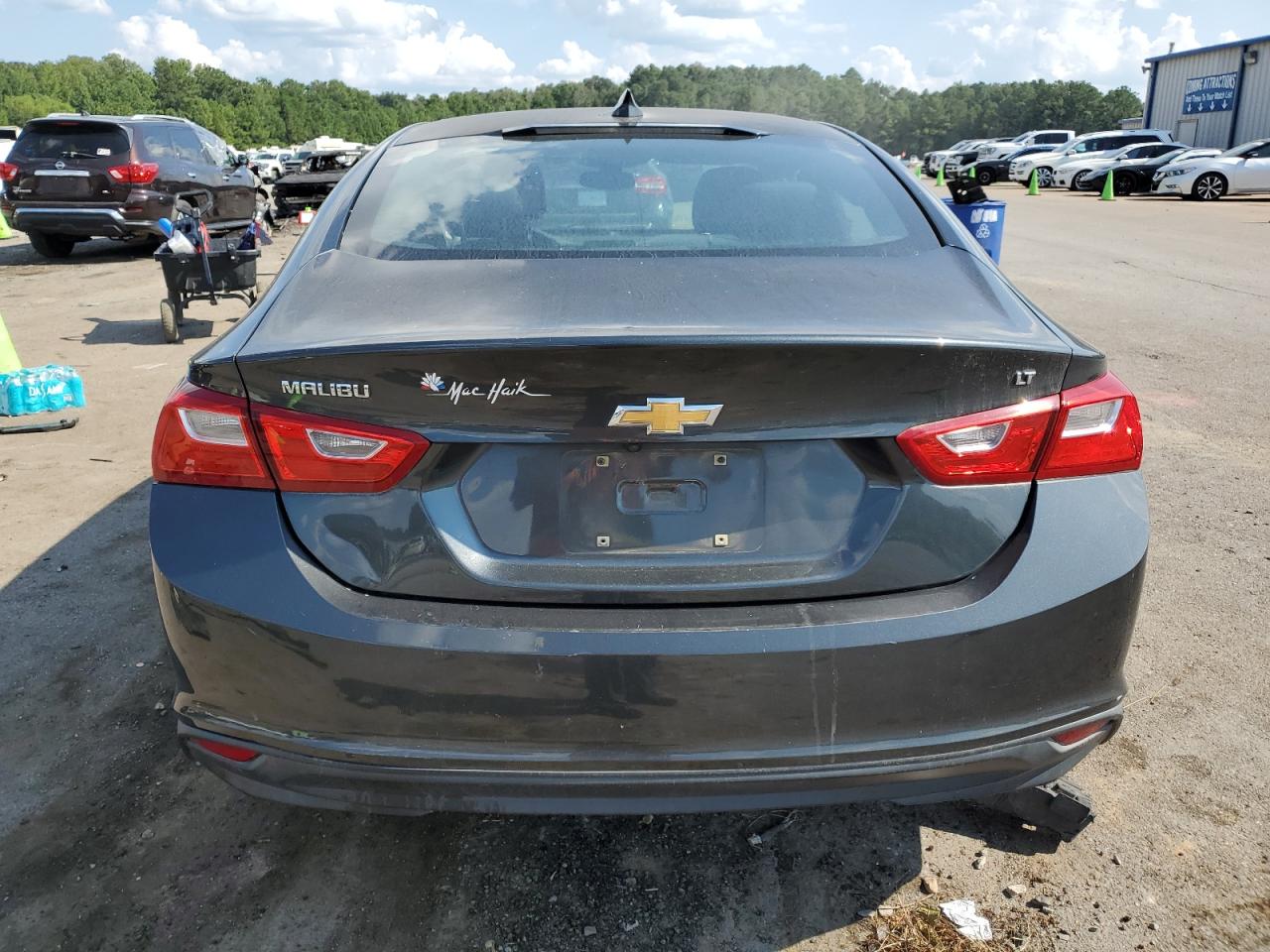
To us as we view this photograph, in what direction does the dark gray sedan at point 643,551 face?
facing away from the viewer

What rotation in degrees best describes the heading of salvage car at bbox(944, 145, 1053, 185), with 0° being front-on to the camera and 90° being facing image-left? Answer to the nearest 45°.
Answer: approximately 45°

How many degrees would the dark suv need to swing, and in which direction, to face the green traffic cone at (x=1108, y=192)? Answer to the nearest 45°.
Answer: approximately 45° to its right

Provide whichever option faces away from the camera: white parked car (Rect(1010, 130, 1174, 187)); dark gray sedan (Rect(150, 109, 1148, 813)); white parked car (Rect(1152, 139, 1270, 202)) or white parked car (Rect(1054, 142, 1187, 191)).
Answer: the dark gray sedan

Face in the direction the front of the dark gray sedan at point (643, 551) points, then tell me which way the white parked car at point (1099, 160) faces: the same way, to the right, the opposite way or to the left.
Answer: to the left

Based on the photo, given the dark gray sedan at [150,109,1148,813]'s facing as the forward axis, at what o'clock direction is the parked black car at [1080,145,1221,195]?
The parked black car is roughly at 1 o'clock from the dark gray sedan.

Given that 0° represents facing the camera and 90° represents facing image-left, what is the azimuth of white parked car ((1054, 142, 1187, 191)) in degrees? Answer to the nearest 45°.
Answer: approximately 45°

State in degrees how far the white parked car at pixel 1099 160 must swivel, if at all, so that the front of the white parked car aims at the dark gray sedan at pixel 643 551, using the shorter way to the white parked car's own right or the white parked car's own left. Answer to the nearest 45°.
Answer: approximately 45° to the white parked car's own left

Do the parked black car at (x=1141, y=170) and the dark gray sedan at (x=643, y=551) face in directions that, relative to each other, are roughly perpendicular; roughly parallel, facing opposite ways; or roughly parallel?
roughly perpendicular

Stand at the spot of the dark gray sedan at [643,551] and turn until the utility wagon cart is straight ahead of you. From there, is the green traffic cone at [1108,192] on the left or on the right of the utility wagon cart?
right
